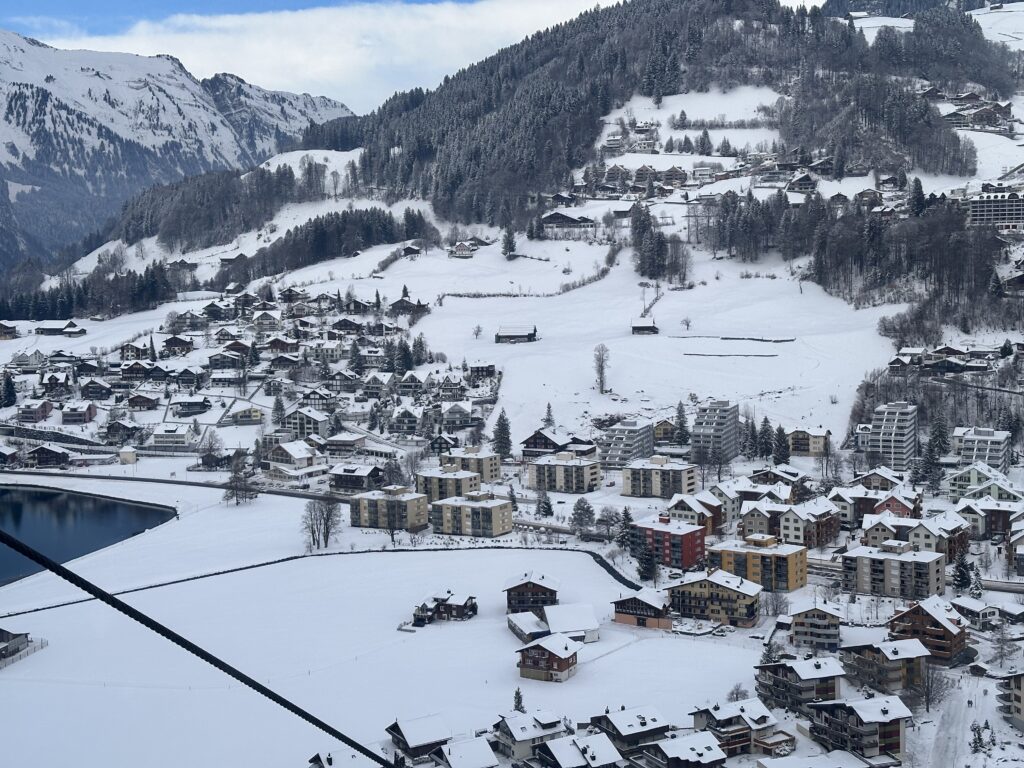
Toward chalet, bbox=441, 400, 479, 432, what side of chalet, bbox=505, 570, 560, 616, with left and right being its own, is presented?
back

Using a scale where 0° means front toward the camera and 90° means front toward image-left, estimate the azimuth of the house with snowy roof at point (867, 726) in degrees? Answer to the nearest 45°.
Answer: approximately 45°

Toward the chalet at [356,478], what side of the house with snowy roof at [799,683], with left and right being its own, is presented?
right

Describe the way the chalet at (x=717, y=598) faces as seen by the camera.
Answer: facing the viewer and to the left of the viewer

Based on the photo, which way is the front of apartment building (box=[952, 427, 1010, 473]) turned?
toward the camera

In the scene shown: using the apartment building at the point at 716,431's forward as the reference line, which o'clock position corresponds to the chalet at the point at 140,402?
The chalet is roughly at 2 o'clock from the apartment building.

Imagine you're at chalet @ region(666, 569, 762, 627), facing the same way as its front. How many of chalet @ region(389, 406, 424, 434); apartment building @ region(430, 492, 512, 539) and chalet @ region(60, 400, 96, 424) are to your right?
3

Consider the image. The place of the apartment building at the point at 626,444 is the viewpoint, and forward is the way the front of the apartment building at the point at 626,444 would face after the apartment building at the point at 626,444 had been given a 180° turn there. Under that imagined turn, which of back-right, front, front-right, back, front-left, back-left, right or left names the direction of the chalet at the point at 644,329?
front-left

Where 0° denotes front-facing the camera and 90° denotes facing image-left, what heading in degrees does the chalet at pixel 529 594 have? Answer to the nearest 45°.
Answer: approximately 0°

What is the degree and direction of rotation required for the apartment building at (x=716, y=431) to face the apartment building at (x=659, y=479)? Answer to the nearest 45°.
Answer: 0° — it already faces it

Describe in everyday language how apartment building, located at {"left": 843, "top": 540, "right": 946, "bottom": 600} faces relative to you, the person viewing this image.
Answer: facing the viewer

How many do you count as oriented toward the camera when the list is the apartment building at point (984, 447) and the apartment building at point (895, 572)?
2

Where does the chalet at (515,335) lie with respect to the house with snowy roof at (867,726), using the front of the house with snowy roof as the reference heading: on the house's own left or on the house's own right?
on the house's own right

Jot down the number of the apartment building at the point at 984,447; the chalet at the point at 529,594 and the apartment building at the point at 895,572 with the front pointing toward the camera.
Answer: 3

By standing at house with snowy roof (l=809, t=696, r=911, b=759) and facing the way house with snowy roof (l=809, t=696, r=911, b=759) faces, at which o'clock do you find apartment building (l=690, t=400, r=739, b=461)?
The apartment building is roughly at 4 o'clock from the house with snowy roof.

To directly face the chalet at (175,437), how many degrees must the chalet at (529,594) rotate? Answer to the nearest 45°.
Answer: approximately 135° to its right

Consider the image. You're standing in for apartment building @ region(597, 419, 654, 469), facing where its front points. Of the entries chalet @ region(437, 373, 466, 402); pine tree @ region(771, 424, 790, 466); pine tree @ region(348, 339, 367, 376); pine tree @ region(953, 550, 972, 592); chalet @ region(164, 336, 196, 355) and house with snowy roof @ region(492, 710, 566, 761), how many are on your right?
3
